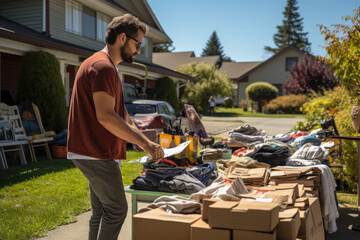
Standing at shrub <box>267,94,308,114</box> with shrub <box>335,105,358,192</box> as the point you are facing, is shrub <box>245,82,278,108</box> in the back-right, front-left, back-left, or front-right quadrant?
back-right

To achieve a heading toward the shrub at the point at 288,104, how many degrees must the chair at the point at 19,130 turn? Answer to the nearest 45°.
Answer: approximately 90° to its left

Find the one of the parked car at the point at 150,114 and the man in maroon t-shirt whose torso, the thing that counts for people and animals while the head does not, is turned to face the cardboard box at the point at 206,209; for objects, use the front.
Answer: the man in maroon t-shirt

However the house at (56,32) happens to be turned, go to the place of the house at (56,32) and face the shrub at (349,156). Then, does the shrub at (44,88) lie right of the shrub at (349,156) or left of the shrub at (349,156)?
right

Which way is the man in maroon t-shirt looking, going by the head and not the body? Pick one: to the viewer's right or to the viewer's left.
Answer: to the viewer's right

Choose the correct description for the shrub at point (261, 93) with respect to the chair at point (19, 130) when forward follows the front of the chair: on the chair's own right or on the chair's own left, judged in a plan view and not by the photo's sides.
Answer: on the chair's own left

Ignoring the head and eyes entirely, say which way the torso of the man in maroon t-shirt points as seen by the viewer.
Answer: to the viewer's right
